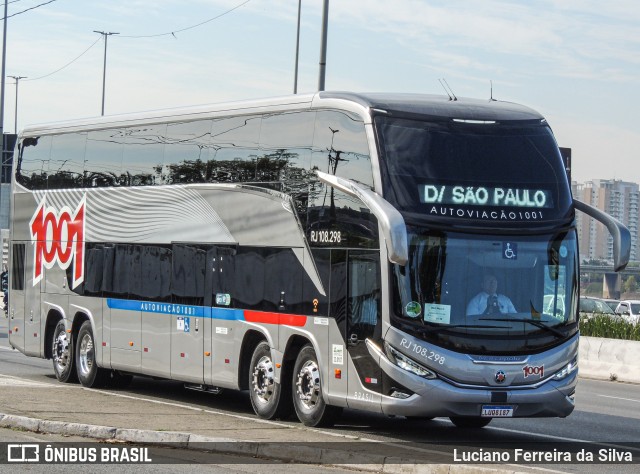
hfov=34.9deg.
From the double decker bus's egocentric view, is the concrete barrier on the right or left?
on its left

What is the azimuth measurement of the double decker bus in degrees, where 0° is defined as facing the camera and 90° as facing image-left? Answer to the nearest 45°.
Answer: approximately 315°

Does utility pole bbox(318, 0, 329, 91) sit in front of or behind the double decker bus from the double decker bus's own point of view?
behind
